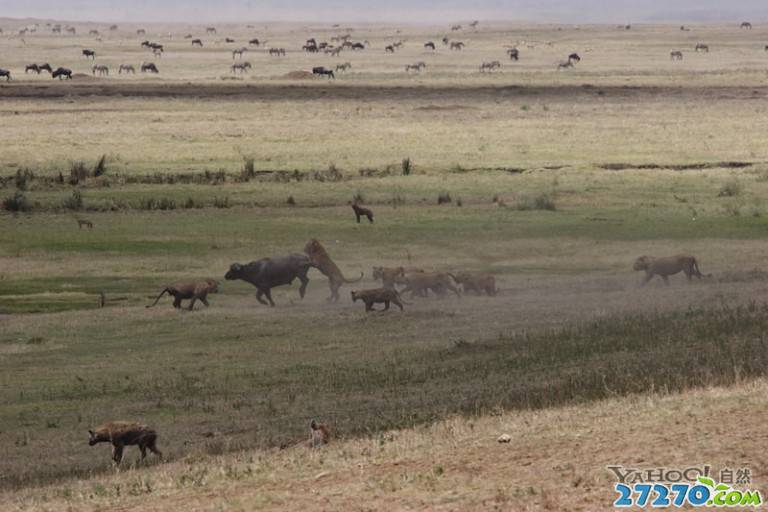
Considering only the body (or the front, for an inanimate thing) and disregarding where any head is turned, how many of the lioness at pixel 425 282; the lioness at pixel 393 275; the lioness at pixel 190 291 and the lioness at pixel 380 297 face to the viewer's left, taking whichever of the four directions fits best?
3

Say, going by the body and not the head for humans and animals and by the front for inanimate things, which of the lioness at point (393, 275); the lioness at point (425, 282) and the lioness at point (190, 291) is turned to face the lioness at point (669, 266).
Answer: the lioness at point (190, 291)

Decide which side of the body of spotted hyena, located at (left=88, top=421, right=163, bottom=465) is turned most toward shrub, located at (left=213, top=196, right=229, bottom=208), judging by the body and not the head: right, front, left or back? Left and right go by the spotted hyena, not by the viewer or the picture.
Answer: right

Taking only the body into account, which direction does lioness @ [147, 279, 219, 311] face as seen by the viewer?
to the viewer's right

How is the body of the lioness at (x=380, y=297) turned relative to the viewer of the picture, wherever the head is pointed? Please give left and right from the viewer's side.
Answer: facing to the left of the viewer

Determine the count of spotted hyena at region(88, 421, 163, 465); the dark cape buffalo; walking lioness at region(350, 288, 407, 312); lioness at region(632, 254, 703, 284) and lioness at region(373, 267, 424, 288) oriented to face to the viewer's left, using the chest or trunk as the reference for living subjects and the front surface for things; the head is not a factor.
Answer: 5

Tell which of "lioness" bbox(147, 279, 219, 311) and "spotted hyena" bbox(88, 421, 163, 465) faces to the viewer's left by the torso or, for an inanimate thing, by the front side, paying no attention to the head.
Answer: the spotted hyena

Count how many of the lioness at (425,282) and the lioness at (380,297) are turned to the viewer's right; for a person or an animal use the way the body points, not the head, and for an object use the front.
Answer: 0

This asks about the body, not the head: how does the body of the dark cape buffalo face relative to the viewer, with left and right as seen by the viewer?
facing to the left of the viewer

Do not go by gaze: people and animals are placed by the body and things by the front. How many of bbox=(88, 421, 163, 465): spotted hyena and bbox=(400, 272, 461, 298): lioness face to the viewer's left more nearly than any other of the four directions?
2

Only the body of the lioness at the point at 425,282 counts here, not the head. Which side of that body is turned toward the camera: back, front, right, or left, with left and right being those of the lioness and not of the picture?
left

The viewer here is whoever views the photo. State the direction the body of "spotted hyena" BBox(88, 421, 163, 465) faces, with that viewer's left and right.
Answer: facing to the left of the viewer

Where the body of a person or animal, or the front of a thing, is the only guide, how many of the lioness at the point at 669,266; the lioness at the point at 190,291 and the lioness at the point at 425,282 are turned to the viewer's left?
2

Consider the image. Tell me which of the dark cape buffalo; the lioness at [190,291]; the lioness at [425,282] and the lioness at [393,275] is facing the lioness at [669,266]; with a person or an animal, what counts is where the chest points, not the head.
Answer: the lioness at [190,291]

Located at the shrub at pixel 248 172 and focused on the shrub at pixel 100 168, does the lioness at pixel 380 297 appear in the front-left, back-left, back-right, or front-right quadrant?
back-left

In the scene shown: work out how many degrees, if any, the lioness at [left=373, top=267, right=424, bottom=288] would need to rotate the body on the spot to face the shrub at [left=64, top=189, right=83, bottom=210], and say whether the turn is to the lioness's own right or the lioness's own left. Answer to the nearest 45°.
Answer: approximately 45° to the lioness's own right

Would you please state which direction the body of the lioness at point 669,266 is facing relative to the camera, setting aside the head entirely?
to the viewer's left

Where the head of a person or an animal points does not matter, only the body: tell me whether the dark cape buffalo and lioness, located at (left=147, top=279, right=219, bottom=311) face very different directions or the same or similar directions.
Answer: very different directions
